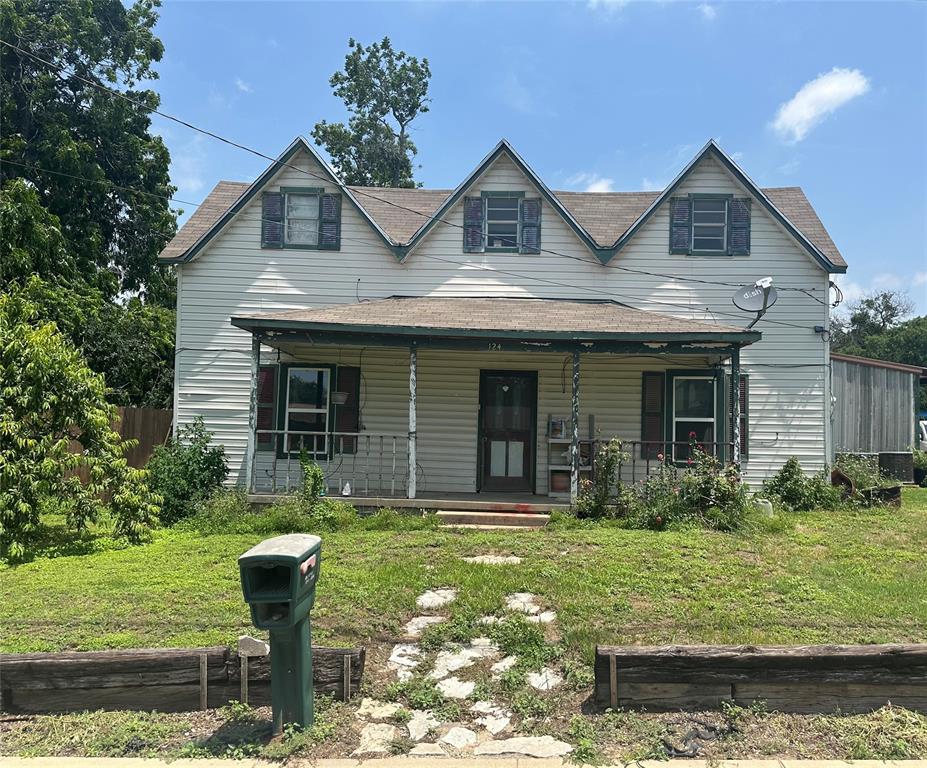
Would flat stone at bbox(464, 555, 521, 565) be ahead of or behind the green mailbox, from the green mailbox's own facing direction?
behind

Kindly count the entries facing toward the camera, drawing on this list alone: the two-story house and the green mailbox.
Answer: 2

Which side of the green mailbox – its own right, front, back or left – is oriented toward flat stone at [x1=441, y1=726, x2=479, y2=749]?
left

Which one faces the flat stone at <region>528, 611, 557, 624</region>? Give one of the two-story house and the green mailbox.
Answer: the two-story house

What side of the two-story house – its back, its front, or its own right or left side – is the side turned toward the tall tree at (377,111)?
back

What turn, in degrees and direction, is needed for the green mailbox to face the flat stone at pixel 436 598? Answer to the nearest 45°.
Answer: approximately 135° to its left

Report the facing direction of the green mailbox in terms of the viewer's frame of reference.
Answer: facing the viewer

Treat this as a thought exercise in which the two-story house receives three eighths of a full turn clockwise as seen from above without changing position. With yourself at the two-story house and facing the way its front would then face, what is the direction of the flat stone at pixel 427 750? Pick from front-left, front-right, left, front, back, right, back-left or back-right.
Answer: back-left

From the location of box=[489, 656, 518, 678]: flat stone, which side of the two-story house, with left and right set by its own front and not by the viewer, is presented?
front

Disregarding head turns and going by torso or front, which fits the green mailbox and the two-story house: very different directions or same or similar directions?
same or similar directions

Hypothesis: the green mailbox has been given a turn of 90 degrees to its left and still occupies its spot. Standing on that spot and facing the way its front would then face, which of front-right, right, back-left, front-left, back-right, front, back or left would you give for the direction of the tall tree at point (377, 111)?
left

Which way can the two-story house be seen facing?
toward the camera

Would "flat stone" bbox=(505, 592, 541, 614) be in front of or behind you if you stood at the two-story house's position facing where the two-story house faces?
in front

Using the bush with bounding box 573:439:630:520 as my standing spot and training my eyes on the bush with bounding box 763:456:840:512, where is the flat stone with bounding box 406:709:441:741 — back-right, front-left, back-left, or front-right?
back-right

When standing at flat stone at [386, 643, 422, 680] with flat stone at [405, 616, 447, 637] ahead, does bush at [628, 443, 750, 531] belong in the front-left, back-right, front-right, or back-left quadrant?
front-right

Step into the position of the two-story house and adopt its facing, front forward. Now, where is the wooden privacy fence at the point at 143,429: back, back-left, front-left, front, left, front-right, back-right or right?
right

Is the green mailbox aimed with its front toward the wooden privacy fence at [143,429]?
no

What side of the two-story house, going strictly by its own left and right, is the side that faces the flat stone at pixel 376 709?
front

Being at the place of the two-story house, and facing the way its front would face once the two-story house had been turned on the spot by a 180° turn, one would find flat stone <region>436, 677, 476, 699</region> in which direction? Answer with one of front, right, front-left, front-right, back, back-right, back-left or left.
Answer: back
